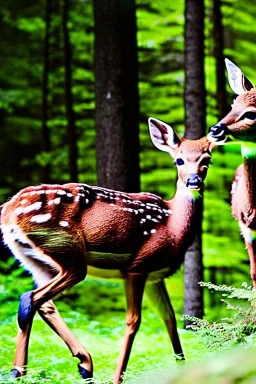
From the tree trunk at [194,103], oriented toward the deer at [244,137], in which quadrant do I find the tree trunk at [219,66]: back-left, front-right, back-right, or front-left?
back-left

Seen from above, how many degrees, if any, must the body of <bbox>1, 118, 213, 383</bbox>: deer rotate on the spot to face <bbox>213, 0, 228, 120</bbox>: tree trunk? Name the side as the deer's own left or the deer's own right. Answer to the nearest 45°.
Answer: approximately 90° to the deer's own left

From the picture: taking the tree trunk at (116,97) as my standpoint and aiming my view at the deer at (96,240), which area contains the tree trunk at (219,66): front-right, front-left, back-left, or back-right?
back-left

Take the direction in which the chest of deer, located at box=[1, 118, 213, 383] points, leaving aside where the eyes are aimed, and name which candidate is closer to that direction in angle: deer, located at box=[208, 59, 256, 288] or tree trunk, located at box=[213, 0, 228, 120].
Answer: the deer

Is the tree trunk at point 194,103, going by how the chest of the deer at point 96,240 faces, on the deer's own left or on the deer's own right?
on the deer's own left

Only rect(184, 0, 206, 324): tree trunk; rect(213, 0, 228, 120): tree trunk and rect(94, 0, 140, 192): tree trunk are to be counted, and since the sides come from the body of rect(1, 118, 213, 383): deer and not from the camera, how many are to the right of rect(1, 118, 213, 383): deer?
0

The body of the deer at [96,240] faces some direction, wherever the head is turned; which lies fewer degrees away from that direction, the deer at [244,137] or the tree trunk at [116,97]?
the deer

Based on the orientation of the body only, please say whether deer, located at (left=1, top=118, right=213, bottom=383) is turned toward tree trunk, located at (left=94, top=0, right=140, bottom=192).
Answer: no

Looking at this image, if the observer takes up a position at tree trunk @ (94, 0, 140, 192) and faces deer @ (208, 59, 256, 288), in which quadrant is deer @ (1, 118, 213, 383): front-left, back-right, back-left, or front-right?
front-right

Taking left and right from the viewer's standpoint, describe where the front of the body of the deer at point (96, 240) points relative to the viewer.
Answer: facing to the right of the viewer
